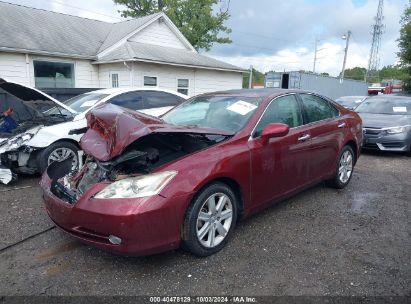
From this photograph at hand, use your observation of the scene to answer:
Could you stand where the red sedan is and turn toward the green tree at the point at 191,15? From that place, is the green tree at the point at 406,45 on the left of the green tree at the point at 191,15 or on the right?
right

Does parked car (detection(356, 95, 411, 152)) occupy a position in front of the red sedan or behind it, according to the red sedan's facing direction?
behind

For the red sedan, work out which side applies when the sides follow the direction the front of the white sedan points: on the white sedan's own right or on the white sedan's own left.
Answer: on the white sedan's own left

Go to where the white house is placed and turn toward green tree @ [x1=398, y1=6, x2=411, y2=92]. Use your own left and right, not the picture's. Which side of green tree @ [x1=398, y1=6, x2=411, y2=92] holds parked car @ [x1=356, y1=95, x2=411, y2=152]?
right

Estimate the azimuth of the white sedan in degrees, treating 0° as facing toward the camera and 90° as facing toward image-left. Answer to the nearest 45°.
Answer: approximately 45°

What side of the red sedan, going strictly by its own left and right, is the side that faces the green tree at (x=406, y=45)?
back

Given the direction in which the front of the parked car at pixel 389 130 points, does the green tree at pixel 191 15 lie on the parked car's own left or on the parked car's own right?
on the parked car's own right

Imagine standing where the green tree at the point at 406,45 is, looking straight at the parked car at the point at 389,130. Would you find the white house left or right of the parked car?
right

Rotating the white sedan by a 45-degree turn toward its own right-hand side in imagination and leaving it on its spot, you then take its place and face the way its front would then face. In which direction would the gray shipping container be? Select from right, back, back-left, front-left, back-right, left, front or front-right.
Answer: back-right

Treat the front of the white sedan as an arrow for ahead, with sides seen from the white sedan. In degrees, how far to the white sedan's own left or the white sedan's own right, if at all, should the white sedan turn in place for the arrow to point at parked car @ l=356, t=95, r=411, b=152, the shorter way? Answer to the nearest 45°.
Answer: approximately 135° to the white sedan's own left

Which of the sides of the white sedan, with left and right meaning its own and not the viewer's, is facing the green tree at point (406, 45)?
back

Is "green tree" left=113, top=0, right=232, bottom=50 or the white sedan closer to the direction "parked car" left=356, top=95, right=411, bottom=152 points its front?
the white sedan

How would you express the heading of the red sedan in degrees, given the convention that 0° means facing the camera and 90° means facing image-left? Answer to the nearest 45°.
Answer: approximately 45°

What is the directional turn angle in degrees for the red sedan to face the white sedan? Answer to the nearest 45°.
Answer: approximately 90° to its right
